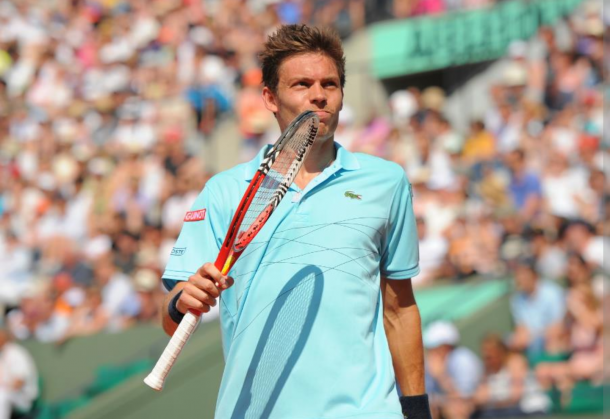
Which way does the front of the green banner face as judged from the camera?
facing the viewer

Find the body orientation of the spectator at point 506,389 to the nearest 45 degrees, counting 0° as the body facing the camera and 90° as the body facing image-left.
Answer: approximately 45°

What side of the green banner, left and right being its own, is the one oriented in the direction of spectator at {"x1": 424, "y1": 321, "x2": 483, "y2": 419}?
front

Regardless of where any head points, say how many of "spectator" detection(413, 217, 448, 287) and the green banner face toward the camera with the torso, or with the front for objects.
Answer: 2

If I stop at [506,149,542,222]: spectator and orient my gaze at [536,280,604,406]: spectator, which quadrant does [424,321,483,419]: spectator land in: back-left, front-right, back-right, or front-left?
front-right

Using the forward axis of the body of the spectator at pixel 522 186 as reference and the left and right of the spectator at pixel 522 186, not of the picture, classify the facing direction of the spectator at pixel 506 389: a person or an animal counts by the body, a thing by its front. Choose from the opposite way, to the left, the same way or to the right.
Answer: the same way

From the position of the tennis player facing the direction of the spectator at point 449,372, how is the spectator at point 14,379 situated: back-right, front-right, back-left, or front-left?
front-left

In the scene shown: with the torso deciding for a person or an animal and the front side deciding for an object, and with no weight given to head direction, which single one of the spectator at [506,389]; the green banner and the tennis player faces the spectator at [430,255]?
the green banner

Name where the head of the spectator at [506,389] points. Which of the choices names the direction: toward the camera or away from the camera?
toward the camera

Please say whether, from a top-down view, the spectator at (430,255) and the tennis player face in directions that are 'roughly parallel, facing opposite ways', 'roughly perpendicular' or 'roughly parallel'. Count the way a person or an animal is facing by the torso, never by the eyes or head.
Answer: roughly parallel

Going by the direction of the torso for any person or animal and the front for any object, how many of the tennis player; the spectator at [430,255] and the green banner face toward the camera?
3

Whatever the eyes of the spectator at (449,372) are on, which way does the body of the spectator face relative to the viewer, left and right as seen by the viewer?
facing the viewer and to the left of the viewer

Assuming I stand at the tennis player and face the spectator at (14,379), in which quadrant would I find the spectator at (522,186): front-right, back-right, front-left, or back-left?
front-right
